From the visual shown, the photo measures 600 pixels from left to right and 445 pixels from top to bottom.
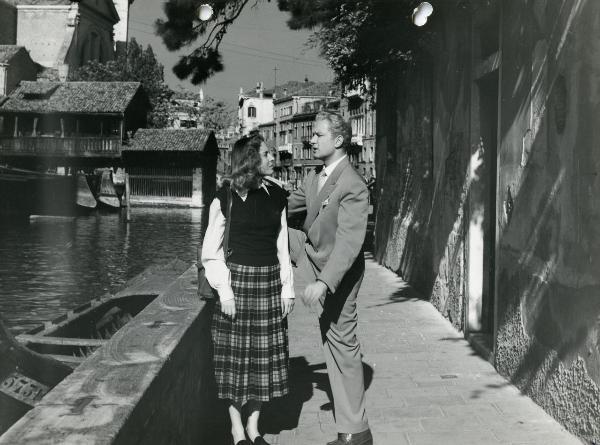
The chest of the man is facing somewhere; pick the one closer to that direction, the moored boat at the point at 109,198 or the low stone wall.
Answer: the low stone wall

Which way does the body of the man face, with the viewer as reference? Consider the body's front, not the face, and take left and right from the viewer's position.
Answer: facing the viewer and to the left of the viewer

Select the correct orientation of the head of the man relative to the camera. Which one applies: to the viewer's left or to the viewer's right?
to the viewer's left

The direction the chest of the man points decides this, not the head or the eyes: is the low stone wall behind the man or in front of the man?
in front

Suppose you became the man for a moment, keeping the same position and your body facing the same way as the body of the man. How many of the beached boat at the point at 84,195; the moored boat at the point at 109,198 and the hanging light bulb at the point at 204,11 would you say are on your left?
0

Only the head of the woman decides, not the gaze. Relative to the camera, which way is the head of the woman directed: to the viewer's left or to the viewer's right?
to the viewer's right

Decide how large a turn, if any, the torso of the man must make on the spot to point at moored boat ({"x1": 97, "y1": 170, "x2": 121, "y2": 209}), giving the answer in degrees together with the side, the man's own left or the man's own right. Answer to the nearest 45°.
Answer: approximately 135° to the man's own right

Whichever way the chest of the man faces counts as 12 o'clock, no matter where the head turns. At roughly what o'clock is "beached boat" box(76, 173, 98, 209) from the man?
The beached boat is roughly at 4 o'clock from the man.
